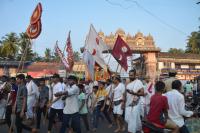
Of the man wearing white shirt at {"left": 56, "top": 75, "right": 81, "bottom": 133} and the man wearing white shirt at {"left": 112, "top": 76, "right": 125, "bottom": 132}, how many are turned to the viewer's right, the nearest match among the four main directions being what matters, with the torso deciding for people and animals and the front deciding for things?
0

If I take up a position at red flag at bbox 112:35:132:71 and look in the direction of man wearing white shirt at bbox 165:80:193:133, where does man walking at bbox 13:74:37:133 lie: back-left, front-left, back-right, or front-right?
front-right

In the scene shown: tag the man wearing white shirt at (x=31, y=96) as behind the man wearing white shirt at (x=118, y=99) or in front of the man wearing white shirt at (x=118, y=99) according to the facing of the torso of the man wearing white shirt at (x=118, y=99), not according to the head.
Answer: in front

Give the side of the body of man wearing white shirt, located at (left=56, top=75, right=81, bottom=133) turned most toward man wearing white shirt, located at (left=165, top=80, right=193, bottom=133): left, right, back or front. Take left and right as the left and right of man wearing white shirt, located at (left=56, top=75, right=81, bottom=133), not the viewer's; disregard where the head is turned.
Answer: left

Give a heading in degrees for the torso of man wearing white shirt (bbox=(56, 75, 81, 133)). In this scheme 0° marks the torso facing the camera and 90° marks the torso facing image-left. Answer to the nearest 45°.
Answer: approximately 45°

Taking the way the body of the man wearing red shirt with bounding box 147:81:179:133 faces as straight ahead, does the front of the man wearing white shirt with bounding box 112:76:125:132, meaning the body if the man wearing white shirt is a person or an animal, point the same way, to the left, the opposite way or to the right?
the opposite way

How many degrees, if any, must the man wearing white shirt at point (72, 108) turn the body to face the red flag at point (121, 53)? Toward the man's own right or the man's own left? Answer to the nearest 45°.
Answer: approximately 180°
